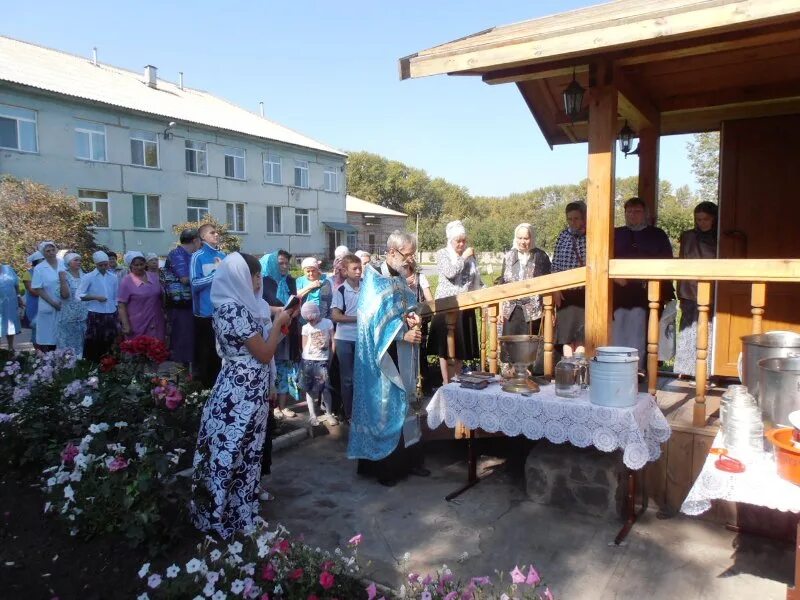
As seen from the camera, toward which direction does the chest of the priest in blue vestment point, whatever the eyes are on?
to the viewer's right

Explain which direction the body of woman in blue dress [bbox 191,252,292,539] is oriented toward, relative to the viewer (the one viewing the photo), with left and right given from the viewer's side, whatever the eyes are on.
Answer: facing to the right of the viewer

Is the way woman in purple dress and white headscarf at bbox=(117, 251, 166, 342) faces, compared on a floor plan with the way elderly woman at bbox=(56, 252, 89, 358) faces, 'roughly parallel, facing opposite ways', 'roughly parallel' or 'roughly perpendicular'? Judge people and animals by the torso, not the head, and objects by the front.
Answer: roughly parallel

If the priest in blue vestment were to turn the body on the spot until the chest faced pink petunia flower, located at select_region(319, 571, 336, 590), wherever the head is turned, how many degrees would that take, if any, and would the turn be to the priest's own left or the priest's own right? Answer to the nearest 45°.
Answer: approximately 90° to the priest's own right

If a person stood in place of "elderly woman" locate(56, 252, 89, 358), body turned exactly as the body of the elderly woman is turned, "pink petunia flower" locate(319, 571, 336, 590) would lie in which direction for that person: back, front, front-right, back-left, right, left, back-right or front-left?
front-right

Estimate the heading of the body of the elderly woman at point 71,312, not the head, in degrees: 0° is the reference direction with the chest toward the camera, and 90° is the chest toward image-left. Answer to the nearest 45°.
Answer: approximately 315°

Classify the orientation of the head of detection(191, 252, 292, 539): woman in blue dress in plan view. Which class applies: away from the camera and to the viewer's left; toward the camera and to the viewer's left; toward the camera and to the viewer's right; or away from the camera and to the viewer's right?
away from the camera and to the viewer's right

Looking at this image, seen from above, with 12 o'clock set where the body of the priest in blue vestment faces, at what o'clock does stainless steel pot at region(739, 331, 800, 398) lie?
The stainless steel pot is roughly at 1 o'clock from the priest in blue vestment.

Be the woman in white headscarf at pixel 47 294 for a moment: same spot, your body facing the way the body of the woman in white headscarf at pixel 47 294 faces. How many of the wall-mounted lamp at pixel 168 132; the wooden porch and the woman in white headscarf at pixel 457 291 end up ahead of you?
2

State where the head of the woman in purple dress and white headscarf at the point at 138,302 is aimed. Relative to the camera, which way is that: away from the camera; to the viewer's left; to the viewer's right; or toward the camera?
toward the camera

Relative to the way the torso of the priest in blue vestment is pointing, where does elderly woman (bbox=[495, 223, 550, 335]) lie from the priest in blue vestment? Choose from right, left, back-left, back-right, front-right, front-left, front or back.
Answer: front-left

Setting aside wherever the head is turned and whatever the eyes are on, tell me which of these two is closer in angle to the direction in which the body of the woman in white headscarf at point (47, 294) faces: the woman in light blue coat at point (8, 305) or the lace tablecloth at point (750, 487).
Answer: the lace tablecloth
